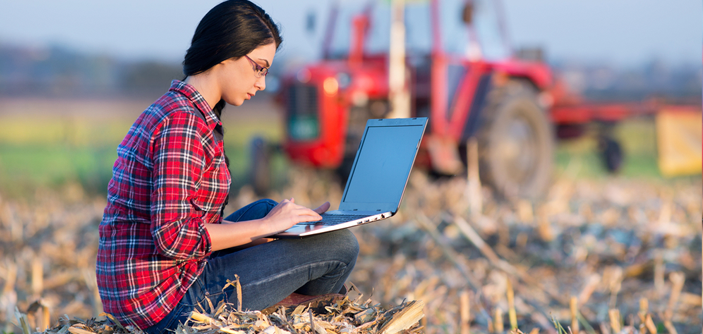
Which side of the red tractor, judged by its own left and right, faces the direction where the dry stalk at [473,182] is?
left

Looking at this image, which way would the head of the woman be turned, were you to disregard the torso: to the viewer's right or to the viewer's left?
to the viewer's right

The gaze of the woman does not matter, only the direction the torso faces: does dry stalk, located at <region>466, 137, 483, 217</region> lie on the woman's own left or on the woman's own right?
on the woman's own left

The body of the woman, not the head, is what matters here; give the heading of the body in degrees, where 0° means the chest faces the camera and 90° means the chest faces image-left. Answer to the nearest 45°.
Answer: approximately 270°

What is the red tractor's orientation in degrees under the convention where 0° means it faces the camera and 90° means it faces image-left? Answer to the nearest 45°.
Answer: approximately 45°

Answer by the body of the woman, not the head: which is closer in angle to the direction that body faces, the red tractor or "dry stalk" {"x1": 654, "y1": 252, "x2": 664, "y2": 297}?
the dry stalk

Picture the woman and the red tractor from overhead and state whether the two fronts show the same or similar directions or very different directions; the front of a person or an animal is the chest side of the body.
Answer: very different directions

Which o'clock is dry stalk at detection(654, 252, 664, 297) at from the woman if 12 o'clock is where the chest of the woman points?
The dry stalk is roughly at 11 o'clock from the woman.

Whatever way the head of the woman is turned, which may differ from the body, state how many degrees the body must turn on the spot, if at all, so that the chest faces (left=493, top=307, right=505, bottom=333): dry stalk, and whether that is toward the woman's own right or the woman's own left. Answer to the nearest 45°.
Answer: approximately 45° to the woman's own left

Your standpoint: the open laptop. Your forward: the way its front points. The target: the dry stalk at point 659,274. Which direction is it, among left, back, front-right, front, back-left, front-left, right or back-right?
back
